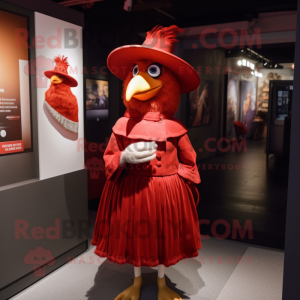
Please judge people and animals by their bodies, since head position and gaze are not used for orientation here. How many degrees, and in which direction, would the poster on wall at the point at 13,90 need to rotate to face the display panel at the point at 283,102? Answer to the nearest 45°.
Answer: approximately 90° to its left

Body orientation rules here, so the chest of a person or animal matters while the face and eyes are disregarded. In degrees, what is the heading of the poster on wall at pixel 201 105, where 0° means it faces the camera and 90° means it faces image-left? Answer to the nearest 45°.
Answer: approximately 315°

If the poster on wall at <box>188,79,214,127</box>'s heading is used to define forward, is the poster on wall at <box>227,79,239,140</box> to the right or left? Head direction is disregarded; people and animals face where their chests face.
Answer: on its left

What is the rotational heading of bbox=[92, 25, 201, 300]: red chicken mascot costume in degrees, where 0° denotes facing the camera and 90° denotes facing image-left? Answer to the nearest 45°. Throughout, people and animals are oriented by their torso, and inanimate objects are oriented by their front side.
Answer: approximately 0°

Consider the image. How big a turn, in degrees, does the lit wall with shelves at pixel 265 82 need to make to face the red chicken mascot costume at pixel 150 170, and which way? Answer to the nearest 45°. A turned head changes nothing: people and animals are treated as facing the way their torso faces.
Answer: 0° — it already faces it

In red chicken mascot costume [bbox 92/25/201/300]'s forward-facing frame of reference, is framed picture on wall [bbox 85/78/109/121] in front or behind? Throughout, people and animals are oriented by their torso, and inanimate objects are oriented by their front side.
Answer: behind

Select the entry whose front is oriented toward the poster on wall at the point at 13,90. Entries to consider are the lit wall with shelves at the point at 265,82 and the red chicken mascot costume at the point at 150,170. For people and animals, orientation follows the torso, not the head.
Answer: the lit wall with shelves at the point at 265,82

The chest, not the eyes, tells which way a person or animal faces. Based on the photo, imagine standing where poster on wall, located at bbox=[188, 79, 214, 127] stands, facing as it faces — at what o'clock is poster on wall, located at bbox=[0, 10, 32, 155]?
poster on wall, located at bbox=[0, 10, 32, 155] is roughly at 2 o'clock from poster on wall, located at bbox=[188, 79, 214, 127].

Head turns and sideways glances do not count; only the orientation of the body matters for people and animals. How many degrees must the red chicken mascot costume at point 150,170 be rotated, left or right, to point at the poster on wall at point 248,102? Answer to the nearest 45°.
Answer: approximately 180°
